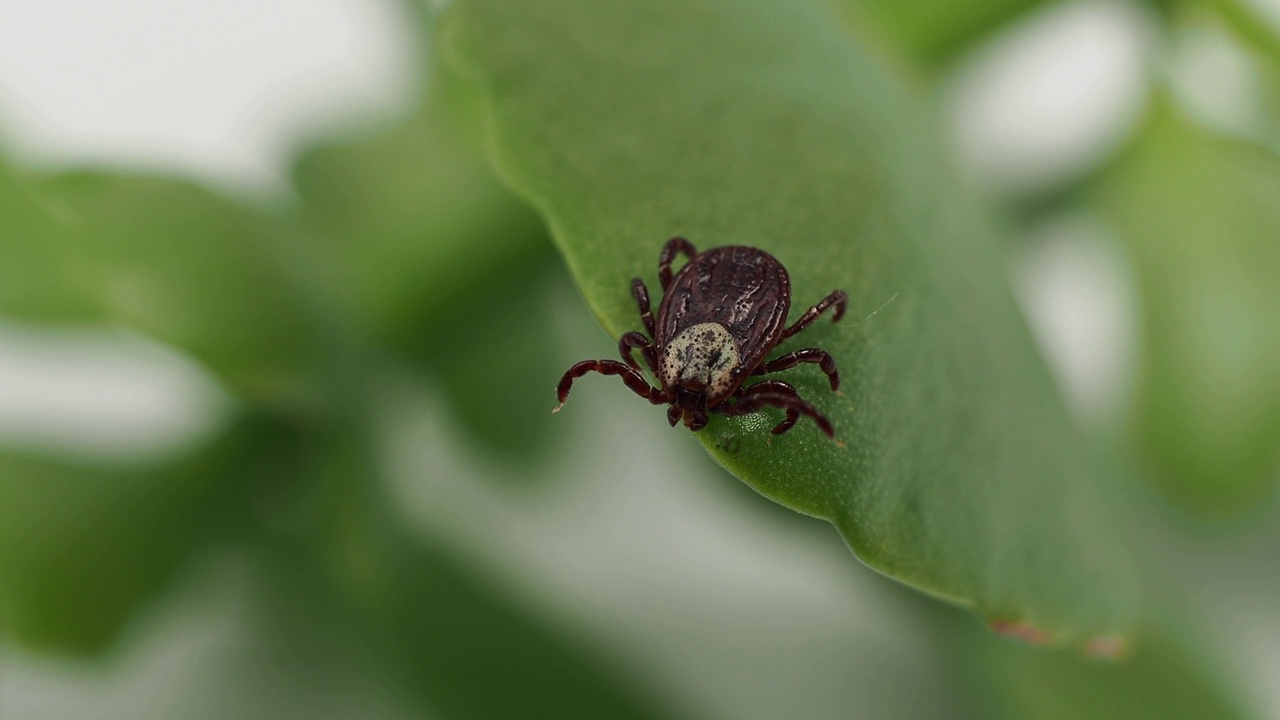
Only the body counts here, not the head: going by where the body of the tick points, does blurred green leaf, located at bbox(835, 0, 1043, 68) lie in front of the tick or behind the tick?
behind

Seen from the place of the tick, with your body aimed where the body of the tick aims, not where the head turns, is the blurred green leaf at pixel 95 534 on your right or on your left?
on your right

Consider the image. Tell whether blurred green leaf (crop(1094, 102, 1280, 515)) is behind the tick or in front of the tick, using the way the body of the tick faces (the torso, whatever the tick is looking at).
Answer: behind

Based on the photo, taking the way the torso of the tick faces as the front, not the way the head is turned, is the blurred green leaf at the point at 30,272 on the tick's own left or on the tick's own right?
on the tick's own right

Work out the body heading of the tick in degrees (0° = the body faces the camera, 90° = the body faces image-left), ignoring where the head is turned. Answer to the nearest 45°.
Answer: approximately 0°
